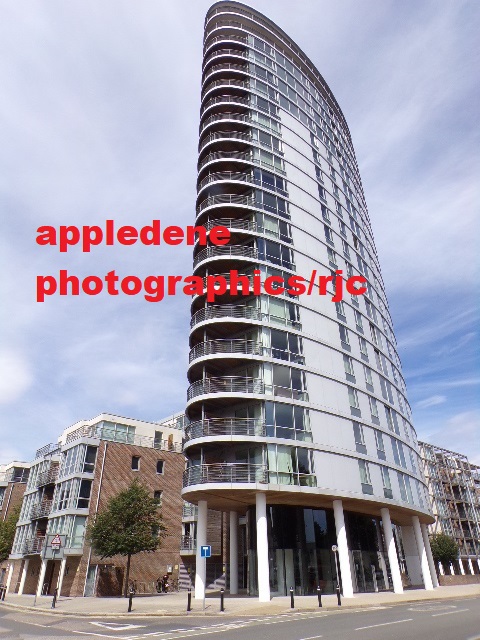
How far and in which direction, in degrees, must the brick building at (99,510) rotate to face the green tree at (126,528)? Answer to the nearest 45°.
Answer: approximately 45° to its left
